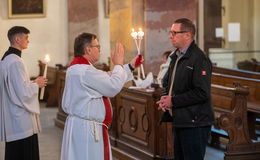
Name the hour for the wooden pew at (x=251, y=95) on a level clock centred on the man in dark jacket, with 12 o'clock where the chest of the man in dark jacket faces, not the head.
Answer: The wooden pew is roughly at 5 o'clock from the man in dark jacket.

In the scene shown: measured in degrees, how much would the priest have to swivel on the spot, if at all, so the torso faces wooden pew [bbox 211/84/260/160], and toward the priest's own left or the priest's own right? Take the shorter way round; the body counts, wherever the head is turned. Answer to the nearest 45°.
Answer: approximately 45° to the priest's own left

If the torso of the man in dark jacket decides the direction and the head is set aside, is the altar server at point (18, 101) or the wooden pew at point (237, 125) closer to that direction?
the altar server

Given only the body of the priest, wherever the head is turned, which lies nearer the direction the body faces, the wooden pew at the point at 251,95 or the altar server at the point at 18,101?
the wooden pew

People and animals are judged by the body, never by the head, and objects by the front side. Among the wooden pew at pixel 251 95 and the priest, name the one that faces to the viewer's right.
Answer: the priest

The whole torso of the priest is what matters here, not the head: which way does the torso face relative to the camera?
to the viewer's right

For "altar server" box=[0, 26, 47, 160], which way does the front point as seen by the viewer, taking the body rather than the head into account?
to the viewer's right
